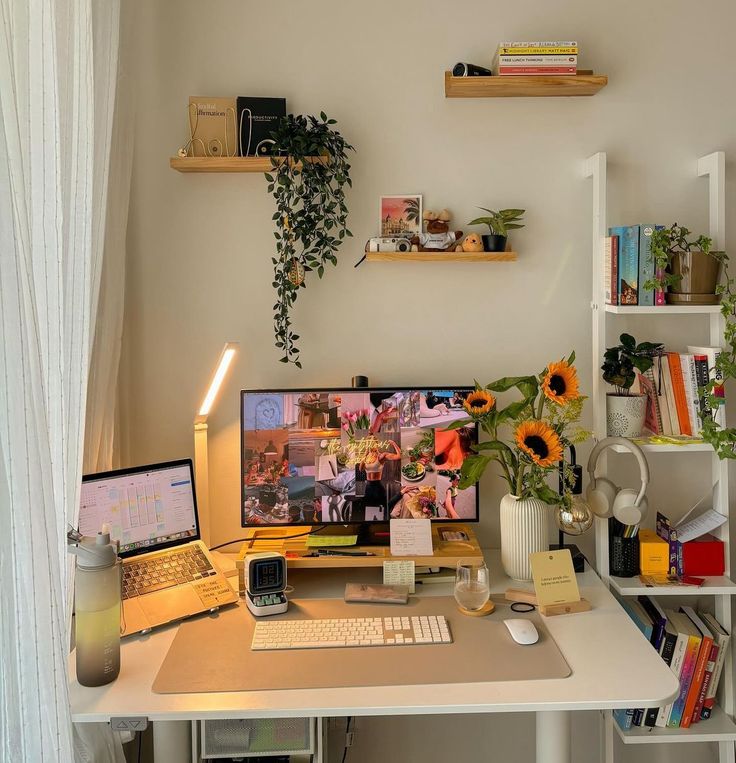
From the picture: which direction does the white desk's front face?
toward the camera

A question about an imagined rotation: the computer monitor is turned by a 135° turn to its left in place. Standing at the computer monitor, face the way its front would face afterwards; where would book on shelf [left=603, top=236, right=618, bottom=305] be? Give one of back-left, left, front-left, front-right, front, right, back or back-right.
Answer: front-right

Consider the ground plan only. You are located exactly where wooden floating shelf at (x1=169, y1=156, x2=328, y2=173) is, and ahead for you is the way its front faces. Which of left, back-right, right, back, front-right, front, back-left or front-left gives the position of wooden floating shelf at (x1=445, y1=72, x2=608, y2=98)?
left

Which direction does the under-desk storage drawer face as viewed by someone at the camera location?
facing the viewer

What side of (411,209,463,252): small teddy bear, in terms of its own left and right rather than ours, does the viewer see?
front

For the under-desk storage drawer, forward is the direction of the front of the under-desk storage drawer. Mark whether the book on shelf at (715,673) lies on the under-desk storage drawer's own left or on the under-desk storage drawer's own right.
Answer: on the under-desk storage drawer's own left

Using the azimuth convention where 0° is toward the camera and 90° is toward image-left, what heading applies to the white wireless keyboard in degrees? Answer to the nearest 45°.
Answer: approximately 0°
